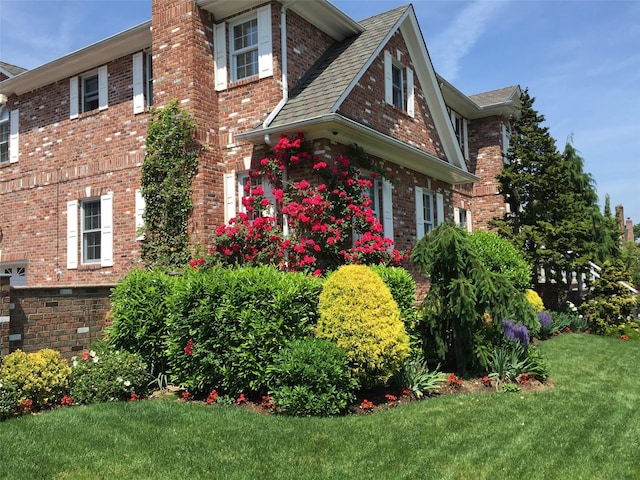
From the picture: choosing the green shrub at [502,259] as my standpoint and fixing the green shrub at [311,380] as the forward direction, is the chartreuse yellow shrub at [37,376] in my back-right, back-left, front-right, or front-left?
front-right

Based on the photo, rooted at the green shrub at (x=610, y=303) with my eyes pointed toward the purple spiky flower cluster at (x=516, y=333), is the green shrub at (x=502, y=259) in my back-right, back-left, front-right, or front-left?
front-right

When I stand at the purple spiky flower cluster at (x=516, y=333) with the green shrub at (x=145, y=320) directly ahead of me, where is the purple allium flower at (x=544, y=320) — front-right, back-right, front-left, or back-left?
back-right

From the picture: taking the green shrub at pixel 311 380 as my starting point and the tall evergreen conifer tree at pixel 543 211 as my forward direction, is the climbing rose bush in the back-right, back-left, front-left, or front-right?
front-left

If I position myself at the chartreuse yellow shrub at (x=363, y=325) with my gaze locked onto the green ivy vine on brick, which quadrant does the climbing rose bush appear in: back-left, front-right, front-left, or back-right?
front-right

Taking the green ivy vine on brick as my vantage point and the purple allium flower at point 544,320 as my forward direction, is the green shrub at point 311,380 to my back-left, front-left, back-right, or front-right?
front-right
